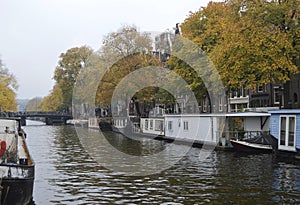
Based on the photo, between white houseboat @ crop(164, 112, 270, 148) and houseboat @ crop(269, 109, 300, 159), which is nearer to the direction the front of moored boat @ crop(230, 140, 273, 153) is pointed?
the white houseboat

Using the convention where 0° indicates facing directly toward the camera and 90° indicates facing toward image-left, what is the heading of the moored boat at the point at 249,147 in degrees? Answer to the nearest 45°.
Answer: approximately 90°

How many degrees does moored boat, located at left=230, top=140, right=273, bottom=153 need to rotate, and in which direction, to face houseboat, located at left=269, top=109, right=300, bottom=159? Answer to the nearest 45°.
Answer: approximately 135° to its left
